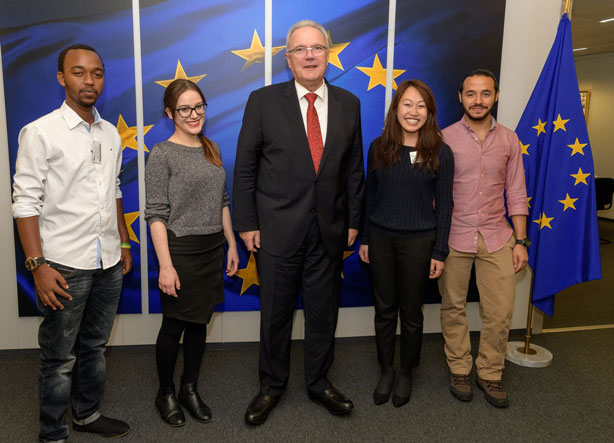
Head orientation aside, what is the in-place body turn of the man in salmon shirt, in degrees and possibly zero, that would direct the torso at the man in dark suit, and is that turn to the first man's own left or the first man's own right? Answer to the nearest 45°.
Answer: approximately 45° to the first man's own right

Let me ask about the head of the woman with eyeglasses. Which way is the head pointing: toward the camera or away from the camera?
toward the camera

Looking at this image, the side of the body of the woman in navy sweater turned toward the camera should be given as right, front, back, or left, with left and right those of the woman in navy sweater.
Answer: front

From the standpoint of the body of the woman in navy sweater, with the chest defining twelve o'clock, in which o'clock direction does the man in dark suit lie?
The man in dark suit is roughly at 2 o'clock from the woman in navy sweater.

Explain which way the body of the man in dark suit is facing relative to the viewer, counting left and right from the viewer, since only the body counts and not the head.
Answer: facing the viewer

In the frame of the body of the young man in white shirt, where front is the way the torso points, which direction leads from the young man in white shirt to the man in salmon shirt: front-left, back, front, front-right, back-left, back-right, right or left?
front-left

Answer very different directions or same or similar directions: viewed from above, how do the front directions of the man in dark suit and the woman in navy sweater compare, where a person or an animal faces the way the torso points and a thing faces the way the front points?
same or similar directions

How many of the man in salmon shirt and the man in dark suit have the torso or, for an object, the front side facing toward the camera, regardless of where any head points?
2

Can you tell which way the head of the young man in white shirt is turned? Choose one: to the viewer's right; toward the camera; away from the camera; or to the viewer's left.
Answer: toward the camera

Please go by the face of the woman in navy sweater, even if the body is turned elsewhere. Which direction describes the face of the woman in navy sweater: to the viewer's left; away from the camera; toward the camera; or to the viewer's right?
toward the camera

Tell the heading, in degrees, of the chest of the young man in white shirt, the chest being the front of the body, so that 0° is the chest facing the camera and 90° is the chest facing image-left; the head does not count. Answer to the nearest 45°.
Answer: approximately 315°
